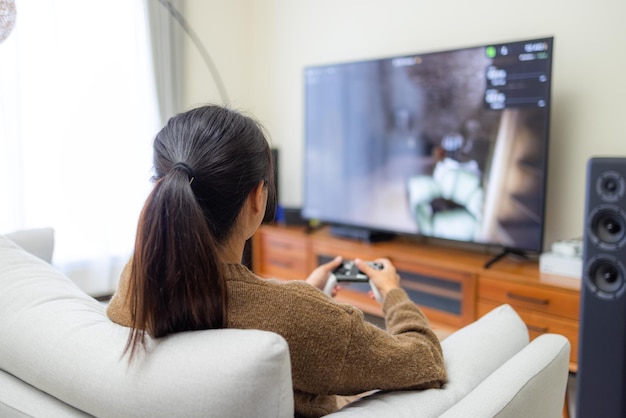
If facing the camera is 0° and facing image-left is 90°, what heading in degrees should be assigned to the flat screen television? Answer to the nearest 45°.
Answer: approximately 45°

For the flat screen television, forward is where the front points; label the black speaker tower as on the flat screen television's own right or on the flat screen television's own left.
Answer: on the flat screen television's own left

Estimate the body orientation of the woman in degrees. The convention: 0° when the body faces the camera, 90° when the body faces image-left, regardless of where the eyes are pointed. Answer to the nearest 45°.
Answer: approximately 225°

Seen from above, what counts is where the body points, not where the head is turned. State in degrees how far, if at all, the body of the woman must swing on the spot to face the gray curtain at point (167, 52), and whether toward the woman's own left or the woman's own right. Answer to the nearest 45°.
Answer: approximately 45° to the woman's own left

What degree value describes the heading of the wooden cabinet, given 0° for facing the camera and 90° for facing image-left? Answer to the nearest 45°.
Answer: approximately 45°

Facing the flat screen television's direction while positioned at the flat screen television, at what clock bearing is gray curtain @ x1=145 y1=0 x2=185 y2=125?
The gray curtain is roughly at 2 o'clock from the flat screen television.

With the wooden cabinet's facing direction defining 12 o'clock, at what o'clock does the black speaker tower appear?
The black speaker tower is roughly at 10 o'clock from the wooden cabinet.

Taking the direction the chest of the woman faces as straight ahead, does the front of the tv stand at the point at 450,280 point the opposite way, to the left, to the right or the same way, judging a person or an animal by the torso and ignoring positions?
the opposite way

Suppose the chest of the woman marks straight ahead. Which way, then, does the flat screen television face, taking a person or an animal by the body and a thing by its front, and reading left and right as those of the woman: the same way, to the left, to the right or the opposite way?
the opposite way

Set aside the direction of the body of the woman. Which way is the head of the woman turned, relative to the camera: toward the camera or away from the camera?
away from the camera

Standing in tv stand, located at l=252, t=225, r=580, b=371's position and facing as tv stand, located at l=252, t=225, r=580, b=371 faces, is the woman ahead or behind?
ahead
